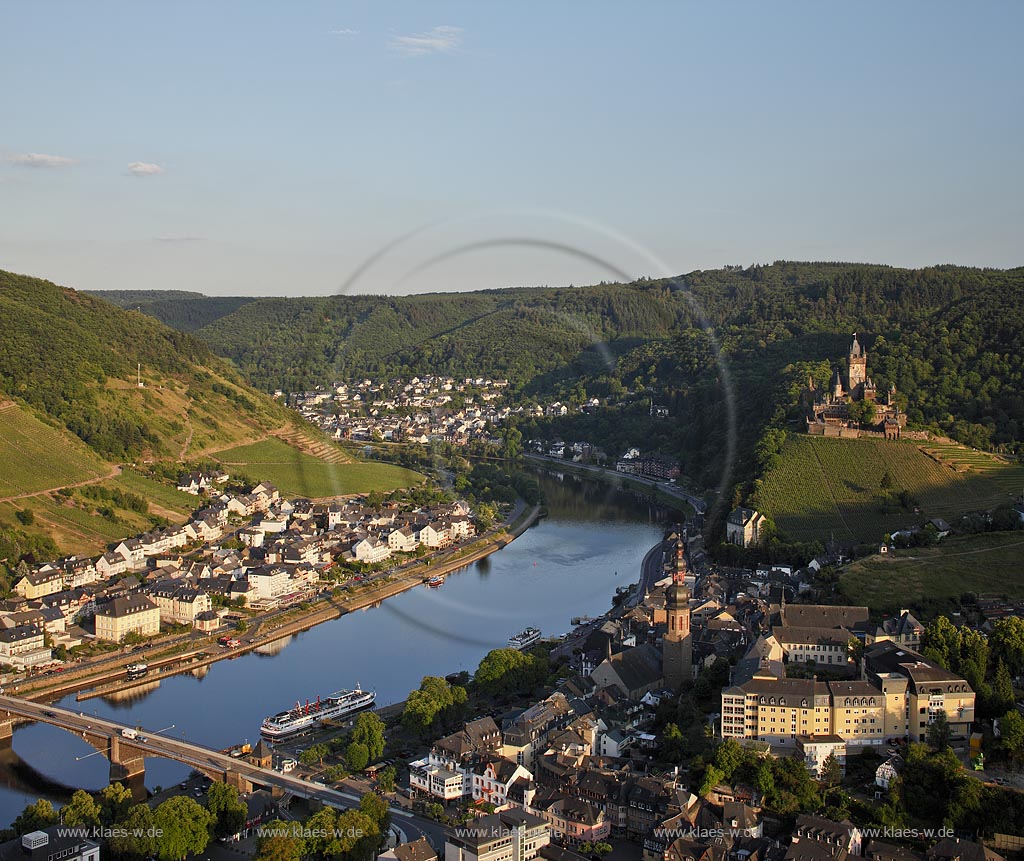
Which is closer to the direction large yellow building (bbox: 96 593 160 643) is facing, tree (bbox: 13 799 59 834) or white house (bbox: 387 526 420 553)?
the tree

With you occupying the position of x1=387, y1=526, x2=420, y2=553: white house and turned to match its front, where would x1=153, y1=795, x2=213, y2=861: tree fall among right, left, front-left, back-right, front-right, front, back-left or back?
front-right

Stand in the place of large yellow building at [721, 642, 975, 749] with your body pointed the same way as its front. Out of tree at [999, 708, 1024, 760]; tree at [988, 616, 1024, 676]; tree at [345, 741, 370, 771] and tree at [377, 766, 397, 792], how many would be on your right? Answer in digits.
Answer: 2

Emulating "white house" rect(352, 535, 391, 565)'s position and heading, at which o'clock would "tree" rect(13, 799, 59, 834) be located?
The tree is roughly at 2 o'clock from the white house.

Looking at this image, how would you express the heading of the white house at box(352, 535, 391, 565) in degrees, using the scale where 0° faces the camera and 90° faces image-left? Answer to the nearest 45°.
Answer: approximately 315°

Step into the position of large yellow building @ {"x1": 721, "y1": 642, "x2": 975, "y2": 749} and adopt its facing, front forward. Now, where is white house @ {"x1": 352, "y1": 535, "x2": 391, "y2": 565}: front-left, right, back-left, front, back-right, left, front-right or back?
back-right

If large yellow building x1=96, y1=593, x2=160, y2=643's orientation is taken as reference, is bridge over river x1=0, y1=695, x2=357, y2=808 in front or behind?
in front

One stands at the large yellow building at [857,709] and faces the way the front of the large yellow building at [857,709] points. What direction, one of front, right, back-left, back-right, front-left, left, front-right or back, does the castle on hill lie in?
back

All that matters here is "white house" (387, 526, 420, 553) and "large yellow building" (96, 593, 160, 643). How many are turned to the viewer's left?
0

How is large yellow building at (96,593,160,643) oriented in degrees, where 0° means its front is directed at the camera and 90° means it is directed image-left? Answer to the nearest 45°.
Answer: approximately 315°
